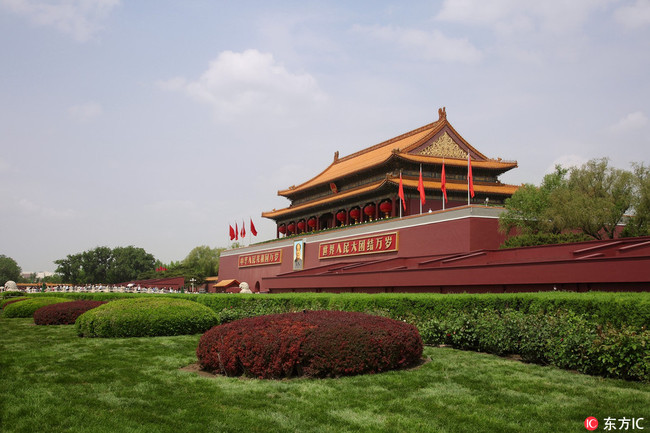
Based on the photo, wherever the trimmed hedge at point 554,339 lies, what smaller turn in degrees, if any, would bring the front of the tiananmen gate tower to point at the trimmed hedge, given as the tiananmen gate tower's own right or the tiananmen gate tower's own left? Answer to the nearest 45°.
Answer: approximately 45° to the tiananmen gate tower's own left

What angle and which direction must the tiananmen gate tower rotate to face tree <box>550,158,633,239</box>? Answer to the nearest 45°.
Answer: approximately 90° to its left

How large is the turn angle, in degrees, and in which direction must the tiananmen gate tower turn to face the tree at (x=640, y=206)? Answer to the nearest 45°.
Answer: approximately 90° to its left

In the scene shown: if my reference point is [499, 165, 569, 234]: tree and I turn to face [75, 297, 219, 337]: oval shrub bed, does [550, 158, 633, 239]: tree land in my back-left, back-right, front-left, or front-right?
back-left

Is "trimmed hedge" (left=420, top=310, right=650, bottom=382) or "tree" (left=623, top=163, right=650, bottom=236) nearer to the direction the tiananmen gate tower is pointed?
the trimmed hedge
